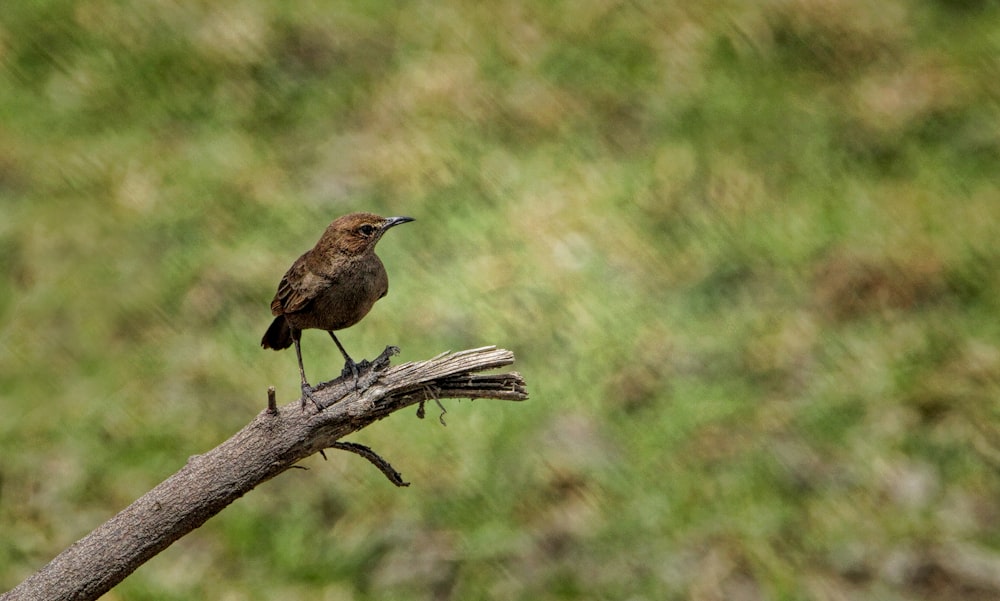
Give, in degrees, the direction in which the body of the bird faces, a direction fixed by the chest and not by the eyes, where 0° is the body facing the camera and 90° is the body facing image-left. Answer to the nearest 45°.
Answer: approximately 315°
